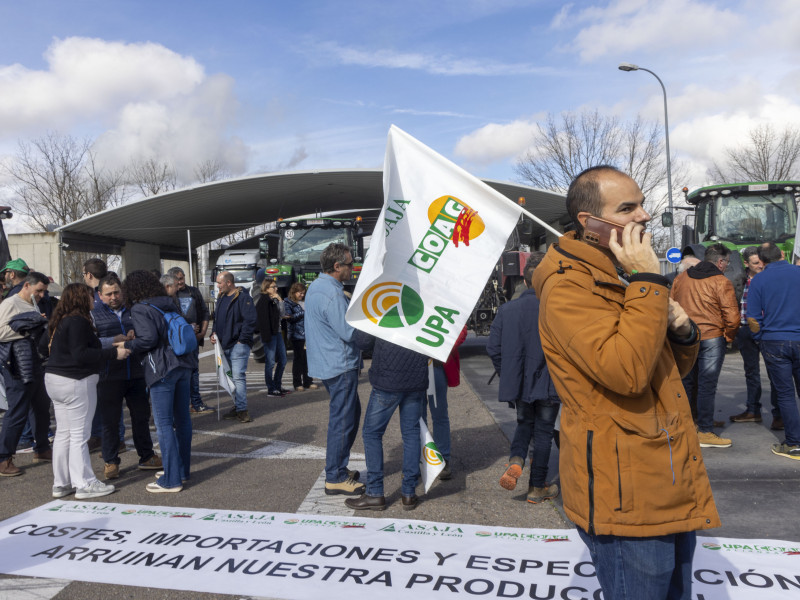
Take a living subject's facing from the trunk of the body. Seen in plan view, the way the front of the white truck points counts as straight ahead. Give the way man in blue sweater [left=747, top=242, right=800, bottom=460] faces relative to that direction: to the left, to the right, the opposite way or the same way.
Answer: the opposite way

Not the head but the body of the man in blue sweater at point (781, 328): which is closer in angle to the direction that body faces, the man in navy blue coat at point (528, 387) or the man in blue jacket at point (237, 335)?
the man in blue jacket

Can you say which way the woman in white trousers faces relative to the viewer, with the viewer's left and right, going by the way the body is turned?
facing away from the viewer and to the right of the viewer

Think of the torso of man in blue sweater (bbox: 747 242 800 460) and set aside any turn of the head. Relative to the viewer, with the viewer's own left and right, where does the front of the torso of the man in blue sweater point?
facing away from the viewer and to the left of the viewer

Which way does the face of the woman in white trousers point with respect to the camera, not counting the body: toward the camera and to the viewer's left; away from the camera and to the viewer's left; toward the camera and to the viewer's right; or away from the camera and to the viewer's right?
away from the camera and to the viewer's right

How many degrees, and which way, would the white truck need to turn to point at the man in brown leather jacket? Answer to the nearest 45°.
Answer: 0° — it already faces them

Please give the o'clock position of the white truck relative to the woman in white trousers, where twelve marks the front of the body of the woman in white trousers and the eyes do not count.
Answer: The white truck is roughly at 11 o'clock from the woman in white trousers.

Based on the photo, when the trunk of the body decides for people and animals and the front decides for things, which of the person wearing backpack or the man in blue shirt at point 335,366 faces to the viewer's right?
the man in blue shirt

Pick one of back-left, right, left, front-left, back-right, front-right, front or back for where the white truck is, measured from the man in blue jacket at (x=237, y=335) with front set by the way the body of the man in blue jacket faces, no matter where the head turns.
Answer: back-right

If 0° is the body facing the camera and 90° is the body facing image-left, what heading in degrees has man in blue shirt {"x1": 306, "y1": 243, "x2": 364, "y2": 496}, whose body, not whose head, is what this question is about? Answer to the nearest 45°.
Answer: approximately 270°
